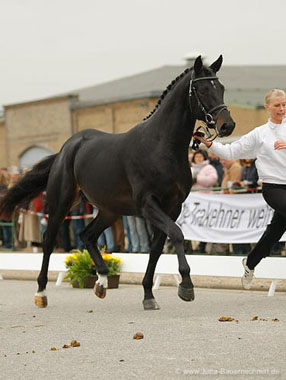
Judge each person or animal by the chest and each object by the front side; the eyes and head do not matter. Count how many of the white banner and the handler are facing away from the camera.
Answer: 0

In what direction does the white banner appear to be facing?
toward the camera

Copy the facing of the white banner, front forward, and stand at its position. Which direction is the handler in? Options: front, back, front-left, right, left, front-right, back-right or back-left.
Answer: front

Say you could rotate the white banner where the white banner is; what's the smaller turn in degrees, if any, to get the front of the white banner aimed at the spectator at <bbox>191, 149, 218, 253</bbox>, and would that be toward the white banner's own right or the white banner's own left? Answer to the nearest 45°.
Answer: approximately 180°

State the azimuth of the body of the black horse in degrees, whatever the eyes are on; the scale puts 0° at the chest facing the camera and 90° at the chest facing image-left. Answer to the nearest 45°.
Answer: approximately 315°

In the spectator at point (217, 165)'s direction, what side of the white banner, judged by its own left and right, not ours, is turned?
back

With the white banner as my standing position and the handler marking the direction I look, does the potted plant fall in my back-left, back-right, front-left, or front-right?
front-right

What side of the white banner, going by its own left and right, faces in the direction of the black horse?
front
